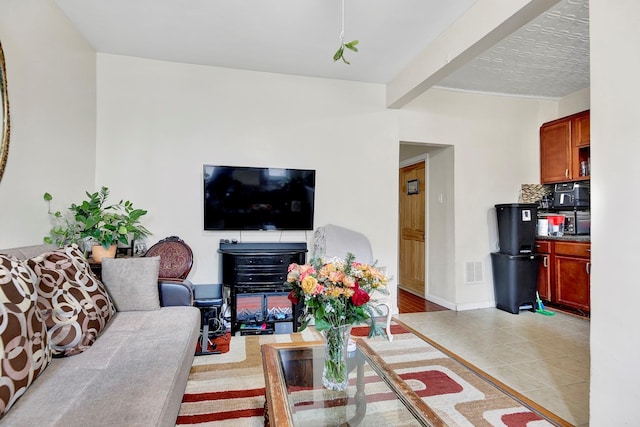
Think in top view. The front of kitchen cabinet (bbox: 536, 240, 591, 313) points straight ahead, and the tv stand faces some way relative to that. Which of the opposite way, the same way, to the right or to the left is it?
to the left

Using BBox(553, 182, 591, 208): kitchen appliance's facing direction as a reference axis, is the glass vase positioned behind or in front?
in front

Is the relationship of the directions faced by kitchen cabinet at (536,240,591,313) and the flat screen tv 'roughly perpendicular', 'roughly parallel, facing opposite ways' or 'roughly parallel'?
roughly perpendicular

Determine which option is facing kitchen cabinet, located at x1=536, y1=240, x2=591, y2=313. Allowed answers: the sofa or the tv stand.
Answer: the sofa

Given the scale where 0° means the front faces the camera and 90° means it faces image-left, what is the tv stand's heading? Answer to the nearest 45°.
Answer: approximately 0°

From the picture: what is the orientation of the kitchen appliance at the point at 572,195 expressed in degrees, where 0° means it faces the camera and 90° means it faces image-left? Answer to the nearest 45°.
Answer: approximately 45°

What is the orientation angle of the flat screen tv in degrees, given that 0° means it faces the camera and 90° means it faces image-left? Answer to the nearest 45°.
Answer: approximately 0°

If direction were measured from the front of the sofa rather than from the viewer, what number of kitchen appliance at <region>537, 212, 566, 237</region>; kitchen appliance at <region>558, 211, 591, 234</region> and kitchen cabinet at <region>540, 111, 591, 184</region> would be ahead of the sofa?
3

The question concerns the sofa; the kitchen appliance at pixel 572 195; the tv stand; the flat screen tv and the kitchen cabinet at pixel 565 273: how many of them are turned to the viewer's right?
1

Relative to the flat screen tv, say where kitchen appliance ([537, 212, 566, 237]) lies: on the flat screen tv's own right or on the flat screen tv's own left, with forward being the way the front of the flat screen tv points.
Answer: on the flat screen tv's own left

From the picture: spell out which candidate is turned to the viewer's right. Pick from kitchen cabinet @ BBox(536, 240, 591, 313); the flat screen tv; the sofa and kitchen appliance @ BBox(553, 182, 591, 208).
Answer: the sofa

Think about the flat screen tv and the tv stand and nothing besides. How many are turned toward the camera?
2

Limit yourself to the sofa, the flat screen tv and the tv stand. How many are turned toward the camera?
2

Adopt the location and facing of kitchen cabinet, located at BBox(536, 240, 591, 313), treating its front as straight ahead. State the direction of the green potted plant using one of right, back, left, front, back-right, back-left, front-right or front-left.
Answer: front

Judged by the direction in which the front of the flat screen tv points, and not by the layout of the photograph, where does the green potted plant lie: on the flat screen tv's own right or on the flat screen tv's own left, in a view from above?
on the flat screen tv's own right

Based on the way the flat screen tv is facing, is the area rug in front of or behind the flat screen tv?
in front
